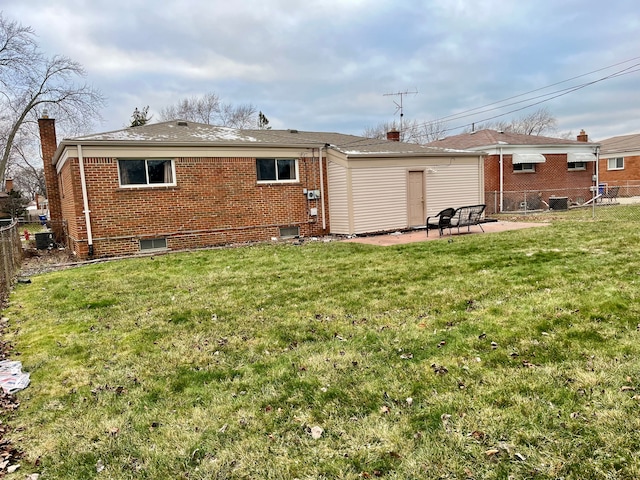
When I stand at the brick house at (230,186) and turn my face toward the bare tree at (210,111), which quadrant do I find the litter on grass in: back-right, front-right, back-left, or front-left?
back-left

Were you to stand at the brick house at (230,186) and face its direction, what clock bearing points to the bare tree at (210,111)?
The bare tree is roughly at 12 o'clock from the brick house.

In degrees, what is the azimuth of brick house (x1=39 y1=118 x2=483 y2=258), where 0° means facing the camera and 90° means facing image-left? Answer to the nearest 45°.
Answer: approximately 180°

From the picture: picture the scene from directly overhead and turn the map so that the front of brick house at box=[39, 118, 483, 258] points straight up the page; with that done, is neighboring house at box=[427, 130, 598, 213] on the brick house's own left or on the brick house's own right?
on the brick house's own right

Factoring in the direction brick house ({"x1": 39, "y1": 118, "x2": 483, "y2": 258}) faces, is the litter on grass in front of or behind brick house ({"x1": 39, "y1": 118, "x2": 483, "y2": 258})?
behind

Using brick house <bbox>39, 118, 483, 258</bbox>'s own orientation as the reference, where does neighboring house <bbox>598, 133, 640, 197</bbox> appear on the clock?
The neighboring house is roughly at 2 o'clock from the brick house.

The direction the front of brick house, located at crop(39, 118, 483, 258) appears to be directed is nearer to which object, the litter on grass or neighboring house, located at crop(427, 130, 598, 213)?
the neighboring house
